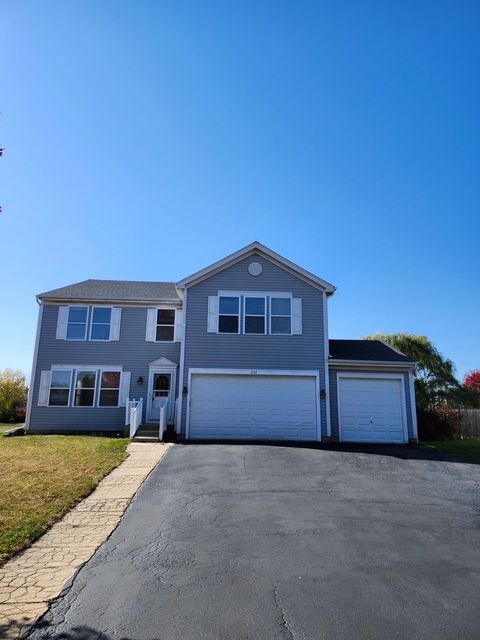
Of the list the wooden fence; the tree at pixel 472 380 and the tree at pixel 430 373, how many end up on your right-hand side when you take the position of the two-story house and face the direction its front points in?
0

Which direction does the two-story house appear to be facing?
toward the camera

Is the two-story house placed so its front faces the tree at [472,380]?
no

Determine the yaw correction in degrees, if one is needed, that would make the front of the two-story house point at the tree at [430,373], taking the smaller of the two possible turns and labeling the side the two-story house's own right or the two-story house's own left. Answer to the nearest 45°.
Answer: approximately 135° to the two-story house's own left

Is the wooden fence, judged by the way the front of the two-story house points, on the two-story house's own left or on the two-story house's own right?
on the two-story house's own left

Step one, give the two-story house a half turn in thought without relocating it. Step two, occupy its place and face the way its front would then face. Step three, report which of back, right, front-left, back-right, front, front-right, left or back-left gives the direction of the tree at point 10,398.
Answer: front-left
